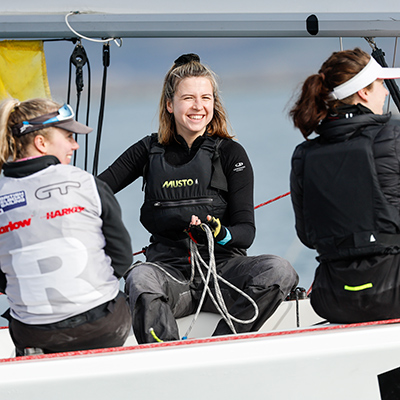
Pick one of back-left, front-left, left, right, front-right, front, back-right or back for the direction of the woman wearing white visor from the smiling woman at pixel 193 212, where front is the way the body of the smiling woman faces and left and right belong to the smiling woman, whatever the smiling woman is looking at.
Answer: front-left

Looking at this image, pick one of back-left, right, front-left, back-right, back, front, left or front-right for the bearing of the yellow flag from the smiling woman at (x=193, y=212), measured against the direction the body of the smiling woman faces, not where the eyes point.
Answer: back-right

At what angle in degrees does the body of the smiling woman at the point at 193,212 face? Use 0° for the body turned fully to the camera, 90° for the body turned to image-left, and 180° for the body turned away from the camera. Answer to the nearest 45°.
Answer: approximately 0°

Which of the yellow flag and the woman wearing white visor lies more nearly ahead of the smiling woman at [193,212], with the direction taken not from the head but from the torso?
the woman wearing white visor
